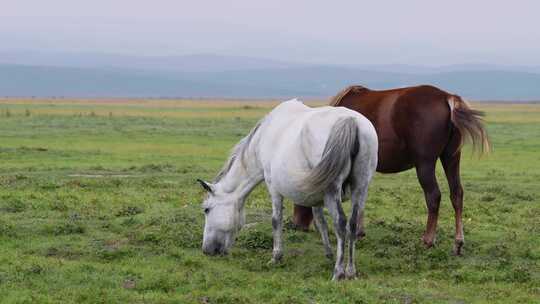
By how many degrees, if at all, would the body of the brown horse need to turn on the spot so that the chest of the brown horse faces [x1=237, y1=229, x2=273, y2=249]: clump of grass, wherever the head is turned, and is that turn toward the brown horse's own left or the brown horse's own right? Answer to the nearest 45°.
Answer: approximately 45° to the brown horse's own left

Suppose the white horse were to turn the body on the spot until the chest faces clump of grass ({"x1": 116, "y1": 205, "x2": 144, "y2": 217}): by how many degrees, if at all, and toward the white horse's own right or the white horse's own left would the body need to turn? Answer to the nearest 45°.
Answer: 0° — it already faces it

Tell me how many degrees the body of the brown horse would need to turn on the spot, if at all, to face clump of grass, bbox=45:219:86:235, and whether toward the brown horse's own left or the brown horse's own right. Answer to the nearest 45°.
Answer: approximately 45° to the brown horse's own left

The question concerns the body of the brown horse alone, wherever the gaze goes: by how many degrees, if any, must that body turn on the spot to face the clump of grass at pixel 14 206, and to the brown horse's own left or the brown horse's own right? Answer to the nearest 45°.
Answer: approximately 45° to the brown horse's own left

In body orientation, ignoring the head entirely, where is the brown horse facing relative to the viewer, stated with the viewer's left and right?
facing away from the viewer and to the left of the viewer

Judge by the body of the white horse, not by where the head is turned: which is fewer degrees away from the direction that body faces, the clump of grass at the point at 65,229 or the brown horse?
the clump of grass

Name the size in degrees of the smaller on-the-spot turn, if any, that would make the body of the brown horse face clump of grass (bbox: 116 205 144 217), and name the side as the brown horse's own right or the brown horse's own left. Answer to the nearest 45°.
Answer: approximately 45° to the brown horse's own left
